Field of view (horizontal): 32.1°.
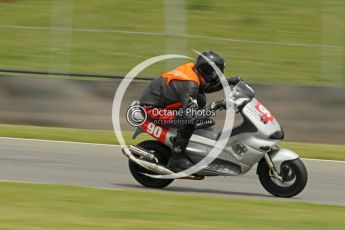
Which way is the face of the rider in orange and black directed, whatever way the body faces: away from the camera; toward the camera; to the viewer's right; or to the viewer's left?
to the viewer's right

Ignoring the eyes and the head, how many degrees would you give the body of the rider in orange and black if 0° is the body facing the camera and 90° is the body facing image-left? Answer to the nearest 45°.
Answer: approximately 270°

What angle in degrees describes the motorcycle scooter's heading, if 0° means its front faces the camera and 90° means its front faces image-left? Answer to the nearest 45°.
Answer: approximately 270°
